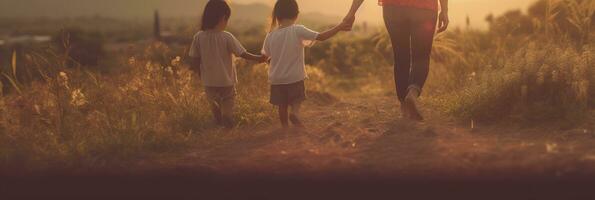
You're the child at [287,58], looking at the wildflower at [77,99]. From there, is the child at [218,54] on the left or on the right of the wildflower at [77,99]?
right

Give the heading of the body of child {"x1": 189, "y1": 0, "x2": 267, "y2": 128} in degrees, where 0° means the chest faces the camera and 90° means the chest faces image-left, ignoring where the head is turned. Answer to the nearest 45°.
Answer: approximately 225°

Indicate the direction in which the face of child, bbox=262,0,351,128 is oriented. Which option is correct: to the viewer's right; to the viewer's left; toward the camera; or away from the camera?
away from the camera

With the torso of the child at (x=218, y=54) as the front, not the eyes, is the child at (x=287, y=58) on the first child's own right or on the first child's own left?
on the first child's own right

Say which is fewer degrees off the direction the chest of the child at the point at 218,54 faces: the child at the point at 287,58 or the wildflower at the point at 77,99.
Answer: the child

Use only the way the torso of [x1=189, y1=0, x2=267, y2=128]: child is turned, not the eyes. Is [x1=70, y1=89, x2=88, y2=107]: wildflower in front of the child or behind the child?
behind
